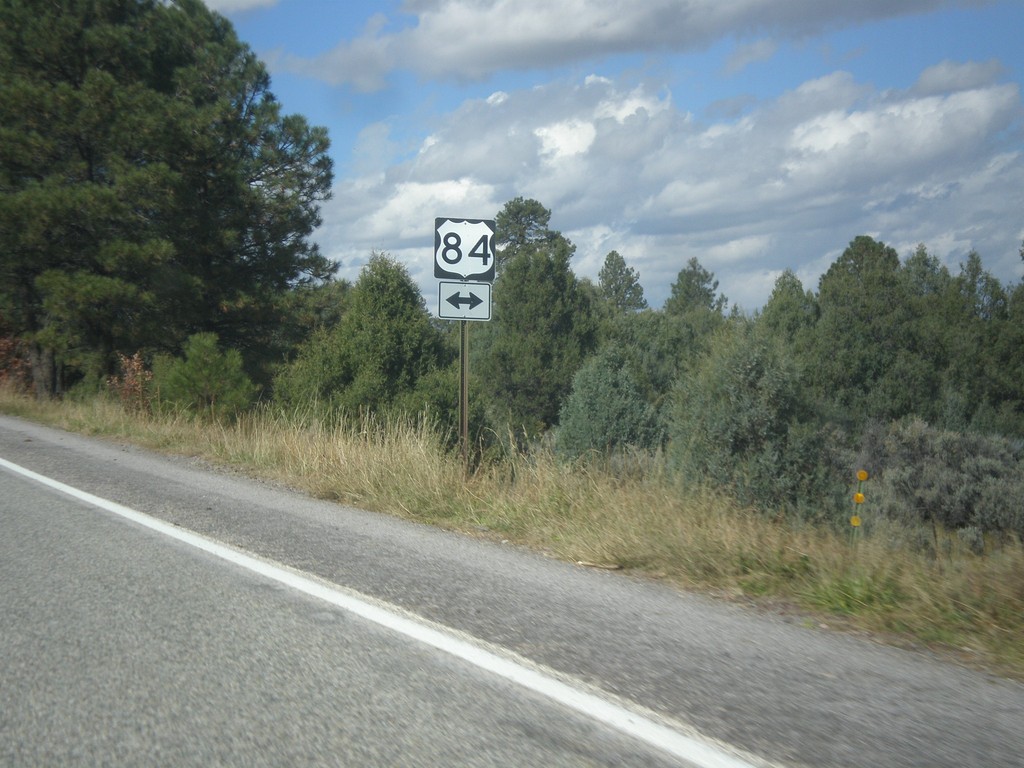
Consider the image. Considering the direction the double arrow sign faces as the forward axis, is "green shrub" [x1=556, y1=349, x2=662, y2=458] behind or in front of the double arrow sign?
behind

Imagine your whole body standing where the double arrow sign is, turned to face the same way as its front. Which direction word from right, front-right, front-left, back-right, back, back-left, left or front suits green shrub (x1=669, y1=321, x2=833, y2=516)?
back-left

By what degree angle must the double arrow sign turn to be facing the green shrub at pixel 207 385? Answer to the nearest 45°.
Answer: approximately 135° to its right

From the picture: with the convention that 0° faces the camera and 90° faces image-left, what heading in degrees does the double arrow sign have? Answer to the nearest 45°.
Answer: approximately 0°

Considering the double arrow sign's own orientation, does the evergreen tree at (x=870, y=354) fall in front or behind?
behind

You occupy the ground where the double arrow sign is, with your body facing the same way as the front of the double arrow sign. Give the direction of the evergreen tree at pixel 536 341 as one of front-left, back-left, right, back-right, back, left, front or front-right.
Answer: back

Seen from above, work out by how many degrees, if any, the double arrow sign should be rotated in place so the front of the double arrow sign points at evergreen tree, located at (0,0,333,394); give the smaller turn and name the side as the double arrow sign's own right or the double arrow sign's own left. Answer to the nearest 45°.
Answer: approximately 135° to the double arrow sign's own right
